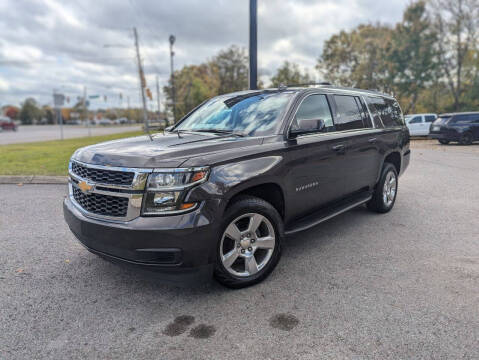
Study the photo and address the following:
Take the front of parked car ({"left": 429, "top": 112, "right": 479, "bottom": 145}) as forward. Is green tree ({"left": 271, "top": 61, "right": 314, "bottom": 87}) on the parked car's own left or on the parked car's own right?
on the parked car's own left

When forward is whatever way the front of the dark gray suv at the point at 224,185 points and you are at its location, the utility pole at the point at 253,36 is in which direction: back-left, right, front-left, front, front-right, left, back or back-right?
back-right

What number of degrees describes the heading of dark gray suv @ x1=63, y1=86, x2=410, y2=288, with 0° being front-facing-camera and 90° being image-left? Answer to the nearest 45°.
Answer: approximately 45°

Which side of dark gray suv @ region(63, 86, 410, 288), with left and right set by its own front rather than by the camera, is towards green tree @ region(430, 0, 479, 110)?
back

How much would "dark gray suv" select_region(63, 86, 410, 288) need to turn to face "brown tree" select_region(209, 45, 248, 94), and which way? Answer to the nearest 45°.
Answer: approximately 135° to its right

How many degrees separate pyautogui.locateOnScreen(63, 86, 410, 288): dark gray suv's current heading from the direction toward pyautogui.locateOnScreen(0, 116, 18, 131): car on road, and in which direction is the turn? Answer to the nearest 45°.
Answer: approximately 90° to its right
